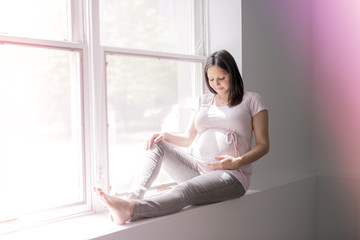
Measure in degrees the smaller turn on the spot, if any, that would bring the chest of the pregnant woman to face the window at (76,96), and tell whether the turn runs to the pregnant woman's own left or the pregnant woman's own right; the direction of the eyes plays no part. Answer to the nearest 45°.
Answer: approximately 45° to the pregnant woman's own right

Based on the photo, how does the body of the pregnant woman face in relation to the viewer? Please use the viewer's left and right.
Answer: facing the viewer and to the left of the viewer

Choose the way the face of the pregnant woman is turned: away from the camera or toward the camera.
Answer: toward the camera
